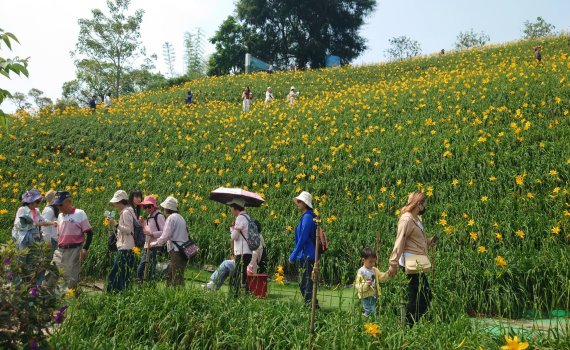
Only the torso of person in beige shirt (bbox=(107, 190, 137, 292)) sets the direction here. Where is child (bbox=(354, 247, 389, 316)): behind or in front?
behind

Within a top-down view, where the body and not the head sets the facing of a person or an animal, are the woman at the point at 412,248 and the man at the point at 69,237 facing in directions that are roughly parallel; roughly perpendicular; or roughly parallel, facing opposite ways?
roughly perpendicular

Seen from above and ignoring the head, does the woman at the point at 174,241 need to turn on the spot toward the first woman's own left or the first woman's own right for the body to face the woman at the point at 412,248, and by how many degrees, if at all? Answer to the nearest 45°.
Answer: approximately 135° to the first woman's own left

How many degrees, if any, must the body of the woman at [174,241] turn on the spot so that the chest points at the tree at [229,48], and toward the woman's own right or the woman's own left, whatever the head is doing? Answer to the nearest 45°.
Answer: approximately 90° to the woman's own right

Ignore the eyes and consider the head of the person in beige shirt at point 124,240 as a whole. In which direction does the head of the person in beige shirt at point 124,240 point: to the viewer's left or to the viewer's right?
to the viewer's left

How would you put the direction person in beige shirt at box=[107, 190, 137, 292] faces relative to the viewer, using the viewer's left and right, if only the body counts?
facing to the left of the viewer

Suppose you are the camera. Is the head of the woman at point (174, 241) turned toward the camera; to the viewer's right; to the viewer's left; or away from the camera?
to the viewer's left

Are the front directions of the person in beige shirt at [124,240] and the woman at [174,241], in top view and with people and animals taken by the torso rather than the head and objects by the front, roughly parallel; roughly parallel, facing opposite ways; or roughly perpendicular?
roughly parallel

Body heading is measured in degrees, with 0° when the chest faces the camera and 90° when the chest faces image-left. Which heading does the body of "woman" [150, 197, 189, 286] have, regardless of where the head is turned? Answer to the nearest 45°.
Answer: approximately 90°

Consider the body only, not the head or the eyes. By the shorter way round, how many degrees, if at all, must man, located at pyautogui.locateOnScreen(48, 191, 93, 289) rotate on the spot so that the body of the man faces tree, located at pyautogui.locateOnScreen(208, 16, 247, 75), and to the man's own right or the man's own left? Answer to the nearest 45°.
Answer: approximately 135° to the man's own right

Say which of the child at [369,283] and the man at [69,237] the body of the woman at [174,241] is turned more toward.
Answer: the man

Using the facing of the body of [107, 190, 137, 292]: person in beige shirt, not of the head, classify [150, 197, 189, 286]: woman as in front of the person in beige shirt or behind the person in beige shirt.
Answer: behind
